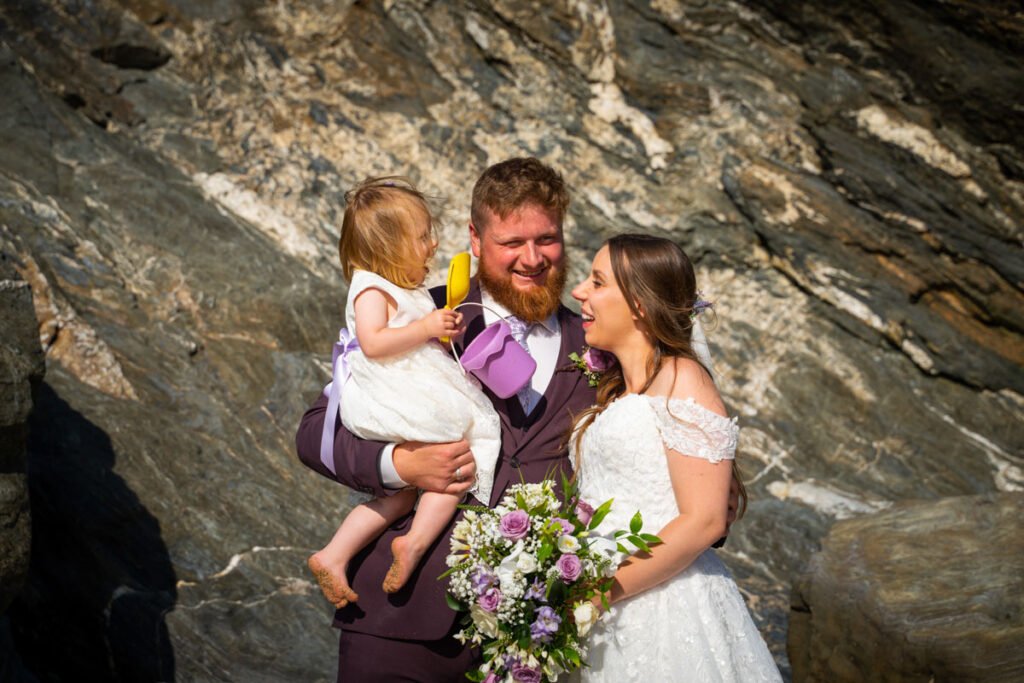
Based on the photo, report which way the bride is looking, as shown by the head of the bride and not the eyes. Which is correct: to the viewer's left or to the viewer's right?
to the viewer's left

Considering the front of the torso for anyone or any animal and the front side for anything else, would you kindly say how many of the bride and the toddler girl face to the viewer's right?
1

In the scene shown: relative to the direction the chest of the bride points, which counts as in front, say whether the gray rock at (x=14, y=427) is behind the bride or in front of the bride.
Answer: in front

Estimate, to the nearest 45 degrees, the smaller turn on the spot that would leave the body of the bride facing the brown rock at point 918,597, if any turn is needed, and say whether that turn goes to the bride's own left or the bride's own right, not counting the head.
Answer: approximately 180°

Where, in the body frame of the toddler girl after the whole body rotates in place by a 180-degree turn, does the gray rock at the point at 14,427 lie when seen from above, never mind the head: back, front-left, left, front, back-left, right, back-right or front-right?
front

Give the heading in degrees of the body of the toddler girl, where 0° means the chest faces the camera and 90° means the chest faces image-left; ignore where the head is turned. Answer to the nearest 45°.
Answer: approximately 270°

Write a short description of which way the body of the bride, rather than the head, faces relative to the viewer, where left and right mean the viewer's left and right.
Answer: facing the viewer and to the left of the viewer

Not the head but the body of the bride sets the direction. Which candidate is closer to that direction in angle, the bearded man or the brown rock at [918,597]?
the bearded man
